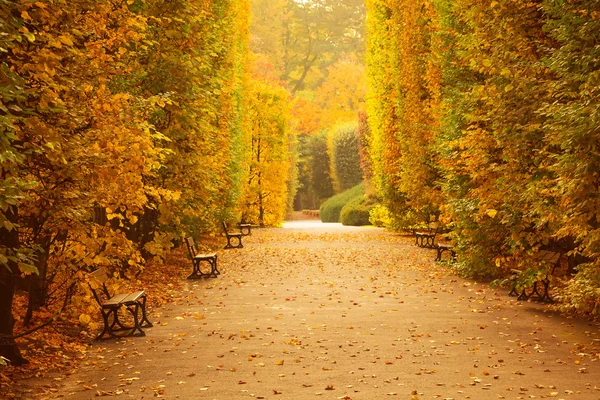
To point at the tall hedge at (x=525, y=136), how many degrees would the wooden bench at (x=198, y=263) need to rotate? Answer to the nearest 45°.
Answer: approximately 45° to its right

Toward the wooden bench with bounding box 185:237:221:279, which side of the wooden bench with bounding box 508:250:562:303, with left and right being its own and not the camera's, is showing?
front

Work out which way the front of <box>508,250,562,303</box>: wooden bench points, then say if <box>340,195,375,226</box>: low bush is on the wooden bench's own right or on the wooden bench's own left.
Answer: on the wooden bench's own right

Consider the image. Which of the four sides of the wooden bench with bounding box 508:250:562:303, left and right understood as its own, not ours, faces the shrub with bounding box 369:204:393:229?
right

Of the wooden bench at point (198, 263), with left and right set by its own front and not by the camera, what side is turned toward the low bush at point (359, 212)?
left

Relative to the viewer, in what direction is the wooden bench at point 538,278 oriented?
to the viewer's left

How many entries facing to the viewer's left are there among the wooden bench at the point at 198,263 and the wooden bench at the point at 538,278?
1

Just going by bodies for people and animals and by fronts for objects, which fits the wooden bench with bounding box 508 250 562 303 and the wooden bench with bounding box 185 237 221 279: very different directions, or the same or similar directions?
very different directions

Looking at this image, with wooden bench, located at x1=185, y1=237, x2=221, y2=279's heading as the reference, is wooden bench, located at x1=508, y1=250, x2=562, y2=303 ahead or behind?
ahead

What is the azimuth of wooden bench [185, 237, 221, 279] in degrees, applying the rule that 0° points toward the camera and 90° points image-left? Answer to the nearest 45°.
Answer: approximately 270°
